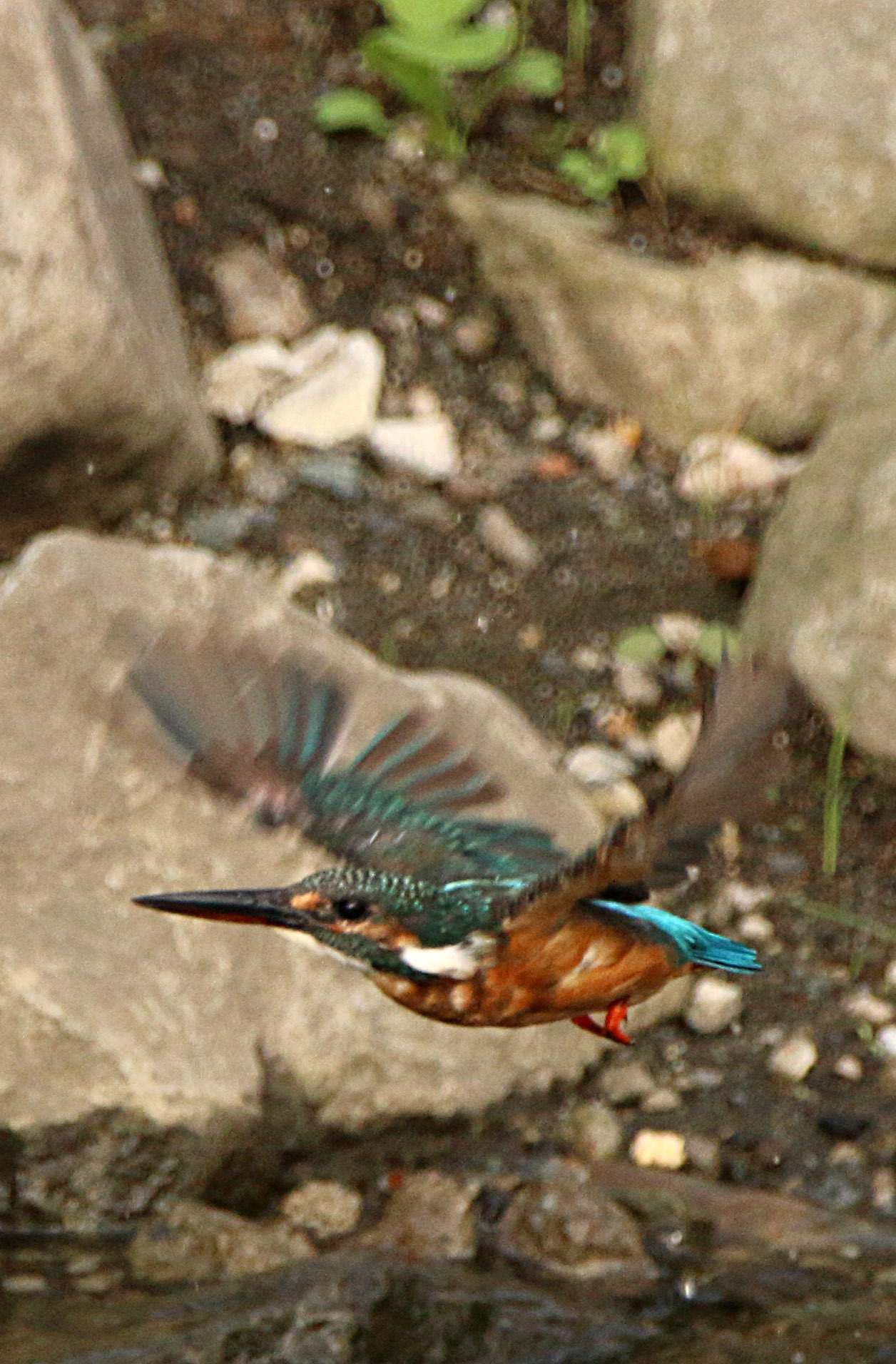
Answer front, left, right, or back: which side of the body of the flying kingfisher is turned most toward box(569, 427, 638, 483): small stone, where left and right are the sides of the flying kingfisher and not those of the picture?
right

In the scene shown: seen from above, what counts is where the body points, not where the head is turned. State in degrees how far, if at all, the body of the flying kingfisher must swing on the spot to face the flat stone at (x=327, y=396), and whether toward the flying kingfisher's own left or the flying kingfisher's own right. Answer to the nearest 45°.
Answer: approximately 90° to the flying kingfisher's own right

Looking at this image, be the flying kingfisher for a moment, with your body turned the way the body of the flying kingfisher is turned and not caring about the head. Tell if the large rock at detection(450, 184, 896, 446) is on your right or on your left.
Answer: on your right

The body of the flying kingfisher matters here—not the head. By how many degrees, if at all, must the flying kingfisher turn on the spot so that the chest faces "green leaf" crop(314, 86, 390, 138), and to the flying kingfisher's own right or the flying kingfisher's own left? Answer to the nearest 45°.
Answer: approximately 90° to the flying kingfisher's own right

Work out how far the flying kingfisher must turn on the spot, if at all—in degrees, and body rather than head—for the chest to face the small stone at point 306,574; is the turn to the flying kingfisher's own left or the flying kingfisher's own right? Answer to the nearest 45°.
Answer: approximately 90° to the flying kingfisher's own right

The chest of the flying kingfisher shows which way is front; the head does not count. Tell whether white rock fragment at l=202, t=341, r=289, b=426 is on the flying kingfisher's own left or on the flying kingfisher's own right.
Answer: on the flying kingfisher's own right

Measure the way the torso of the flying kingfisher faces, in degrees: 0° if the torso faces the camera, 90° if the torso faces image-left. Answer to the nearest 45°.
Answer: approximately 90°

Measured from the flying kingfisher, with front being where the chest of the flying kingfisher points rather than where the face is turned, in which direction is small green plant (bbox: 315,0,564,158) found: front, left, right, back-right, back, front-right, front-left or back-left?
right

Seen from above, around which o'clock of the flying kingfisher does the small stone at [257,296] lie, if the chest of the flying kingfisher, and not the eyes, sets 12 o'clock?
The small stone is roughly at 3 o'clock from the flying kingfisher.

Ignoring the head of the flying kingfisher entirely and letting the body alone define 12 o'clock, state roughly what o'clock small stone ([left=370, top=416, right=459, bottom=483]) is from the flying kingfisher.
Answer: The small stone is roughly at 3 o'clock from the flying kingfisher.

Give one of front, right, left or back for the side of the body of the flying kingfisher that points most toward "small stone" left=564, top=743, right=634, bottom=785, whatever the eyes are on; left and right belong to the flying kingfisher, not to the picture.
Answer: right
